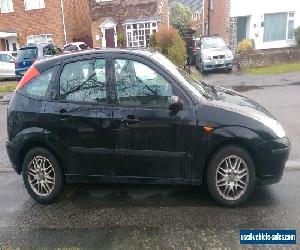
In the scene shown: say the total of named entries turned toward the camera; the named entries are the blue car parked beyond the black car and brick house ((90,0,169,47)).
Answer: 1

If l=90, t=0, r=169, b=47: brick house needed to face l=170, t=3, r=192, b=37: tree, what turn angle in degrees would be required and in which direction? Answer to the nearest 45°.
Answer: approximately 135° to its left

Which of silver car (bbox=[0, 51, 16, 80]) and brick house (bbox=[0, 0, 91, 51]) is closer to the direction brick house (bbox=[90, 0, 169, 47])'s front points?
the silver car

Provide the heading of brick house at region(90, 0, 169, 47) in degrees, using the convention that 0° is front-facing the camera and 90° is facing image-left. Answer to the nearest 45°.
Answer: approximately 0°

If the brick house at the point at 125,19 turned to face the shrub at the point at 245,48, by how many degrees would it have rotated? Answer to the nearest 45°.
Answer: approximately 45° to its left
